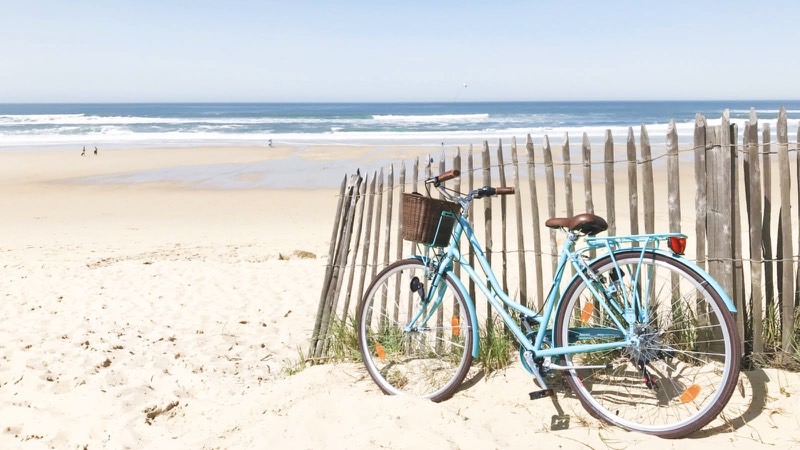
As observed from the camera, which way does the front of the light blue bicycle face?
facing away from the viewer and to the left of the viewer
